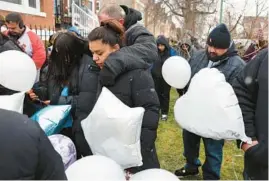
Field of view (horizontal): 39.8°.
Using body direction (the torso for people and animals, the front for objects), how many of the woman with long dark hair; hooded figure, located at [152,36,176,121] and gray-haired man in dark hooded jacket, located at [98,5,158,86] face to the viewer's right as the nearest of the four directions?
0

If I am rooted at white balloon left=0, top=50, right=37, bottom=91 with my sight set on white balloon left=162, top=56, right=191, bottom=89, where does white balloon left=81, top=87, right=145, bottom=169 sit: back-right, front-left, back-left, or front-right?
front-right

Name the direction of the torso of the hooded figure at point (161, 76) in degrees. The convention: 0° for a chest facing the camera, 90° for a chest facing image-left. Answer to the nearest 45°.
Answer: approximately 45°

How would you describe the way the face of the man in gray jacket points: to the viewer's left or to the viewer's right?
to the viewer's left

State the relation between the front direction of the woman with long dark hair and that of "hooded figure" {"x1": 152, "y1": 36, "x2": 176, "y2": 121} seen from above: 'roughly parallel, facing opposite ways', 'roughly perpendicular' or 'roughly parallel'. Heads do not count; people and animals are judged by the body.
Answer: roughly parallel

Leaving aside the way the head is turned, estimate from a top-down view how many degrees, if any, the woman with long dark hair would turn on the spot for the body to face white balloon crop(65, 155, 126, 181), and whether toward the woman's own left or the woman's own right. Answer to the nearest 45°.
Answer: approximately 45° to the woman's own left

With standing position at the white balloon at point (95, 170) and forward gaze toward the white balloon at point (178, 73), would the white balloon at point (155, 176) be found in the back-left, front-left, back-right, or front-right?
front-right

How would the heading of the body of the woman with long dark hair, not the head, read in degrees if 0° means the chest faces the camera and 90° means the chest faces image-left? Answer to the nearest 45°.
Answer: approximately 45°

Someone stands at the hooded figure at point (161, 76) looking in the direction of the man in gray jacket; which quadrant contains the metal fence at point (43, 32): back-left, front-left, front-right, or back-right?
back-right

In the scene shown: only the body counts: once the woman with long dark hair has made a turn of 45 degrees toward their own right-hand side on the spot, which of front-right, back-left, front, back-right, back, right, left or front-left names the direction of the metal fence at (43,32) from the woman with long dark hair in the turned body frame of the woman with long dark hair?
right
